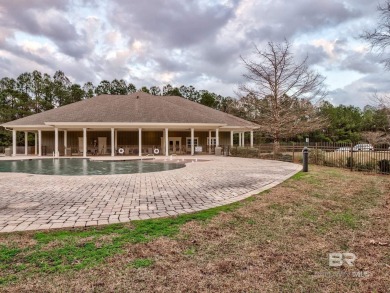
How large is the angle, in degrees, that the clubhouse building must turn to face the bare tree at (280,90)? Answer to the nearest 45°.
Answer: approximately 45° to its left

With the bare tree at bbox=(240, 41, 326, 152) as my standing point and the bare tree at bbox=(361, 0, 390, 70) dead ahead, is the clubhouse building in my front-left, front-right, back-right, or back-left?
back-right

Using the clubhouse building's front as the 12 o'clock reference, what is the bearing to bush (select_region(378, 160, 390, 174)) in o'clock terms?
The bush is roughly at 11 o'clock from the clubhouse building.

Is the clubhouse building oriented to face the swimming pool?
yes

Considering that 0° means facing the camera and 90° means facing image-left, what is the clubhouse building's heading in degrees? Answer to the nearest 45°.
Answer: approximately 0°
